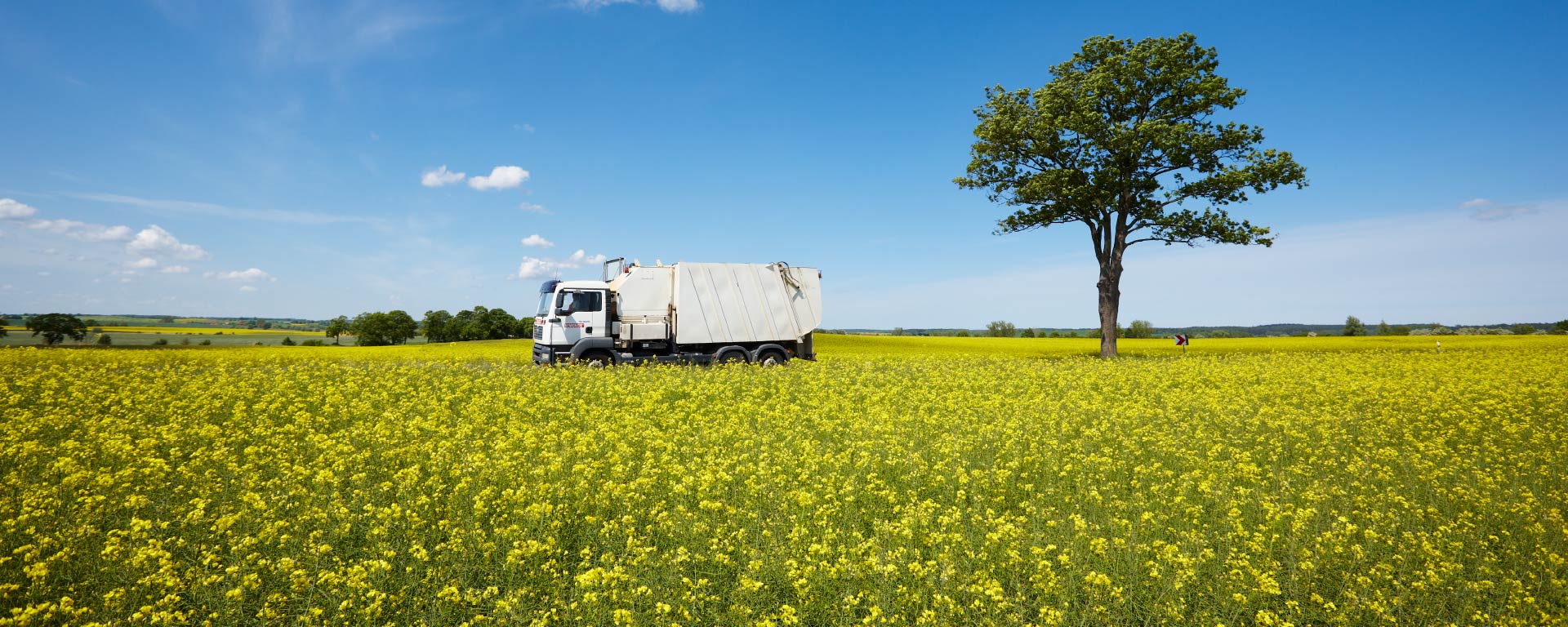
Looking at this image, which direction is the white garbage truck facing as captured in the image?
to the viewer's left

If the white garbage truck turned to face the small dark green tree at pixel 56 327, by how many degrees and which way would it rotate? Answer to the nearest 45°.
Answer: approximately 45° to its right
